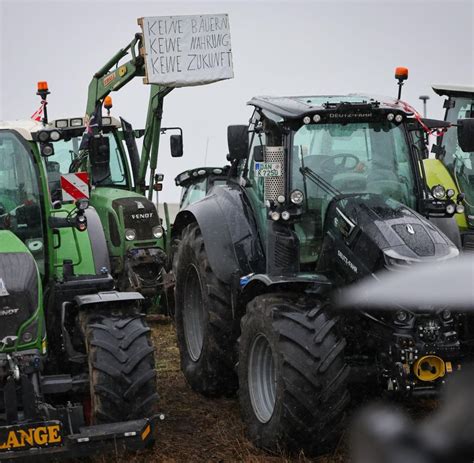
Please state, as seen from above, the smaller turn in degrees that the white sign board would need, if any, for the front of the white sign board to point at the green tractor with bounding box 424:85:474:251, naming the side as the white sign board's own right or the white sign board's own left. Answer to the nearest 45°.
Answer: approximately 90° to the white sign board's own left

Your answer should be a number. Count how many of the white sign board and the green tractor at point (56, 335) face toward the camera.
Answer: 2

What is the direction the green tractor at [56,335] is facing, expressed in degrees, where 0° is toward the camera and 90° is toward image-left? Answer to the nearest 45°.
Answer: approximately 0°

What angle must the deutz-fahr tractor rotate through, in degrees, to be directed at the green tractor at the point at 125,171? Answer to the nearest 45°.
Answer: approximately 180°

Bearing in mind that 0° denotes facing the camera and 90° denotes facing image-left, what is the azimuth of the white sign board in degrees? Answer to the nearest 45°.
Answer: approximately 0°

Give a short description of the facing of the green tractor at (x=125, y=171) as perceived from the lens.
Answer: facing the viewer and to the right of the viewer

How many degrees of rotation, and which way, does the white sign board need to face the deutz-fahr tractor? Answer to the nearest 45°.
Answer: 0° — it already faces it

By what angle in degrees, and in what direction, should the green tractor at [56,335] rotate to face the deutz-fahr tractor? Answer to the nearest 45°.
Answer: approximately 90° to its left
